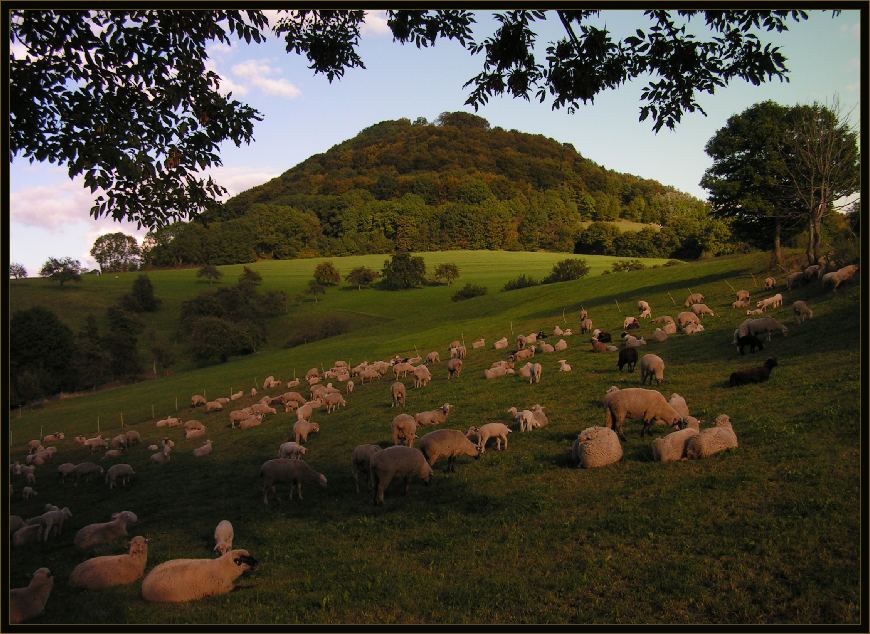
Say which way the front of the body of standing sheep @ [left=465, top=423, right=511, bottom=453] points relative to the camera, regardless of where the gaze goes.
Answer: to the viewer's left

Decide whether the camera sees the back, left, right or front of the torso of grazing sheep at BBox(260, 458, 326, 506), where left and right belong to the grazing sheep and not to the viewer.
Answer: right

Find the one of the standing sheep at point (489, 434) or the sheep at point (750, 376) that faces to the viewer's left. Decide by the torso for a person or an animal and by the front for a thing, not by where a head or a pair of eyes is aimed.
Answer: the standing sheep

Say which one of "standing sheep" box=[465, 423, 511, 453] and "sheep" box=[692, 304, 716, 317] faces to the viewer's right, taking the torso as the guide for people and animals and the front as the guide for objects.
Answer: the sheep

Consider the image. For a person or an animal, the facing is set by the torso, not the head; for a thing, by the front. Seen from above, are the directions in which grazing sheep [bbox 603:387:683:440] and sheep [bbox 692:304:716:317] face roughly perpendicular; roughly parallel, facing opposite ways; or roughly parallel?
roughly parallel

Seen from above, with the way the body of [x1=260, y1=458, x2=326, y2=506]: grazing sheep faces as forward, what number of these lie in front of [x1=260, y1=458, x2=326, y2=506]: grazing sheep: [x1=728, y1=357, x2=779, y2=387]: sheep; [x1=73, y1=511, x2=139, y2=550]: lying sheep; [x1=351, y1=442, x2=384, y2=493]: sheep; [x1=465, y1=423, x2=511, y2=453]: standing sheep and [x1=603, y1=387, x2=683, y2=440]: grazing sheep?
4

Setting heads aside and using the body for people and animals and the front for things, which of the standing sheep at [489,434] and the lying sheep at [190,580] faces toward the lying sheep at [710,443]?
the lying sheep at [190,580]

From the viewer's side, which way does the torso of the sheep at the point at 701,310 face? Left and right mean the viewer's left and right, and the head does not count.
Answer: facing to the right of the viewer

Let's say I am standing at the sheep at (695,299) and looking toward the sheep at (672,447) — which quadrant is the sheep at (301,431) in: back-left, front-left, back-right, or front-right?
front-right

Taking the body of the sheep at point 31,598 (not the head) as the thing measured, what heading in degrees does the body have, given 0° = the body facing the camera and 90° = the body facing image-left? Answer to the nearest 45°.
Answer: approximately 270°

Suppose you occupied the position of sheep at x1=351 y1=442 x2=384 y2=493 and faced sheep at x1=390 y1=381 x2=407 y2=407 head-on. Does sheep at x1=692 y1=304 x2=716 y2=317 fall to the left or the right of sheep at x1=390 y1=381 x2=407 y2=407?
right

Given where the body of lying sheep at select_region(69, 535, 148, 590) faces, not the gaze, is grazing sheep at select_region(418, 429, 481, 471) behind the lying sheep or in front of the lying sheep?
in front

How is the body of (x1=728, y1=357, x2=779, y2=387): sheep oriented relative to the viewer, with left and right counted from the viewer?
facing to the right of the viewer
